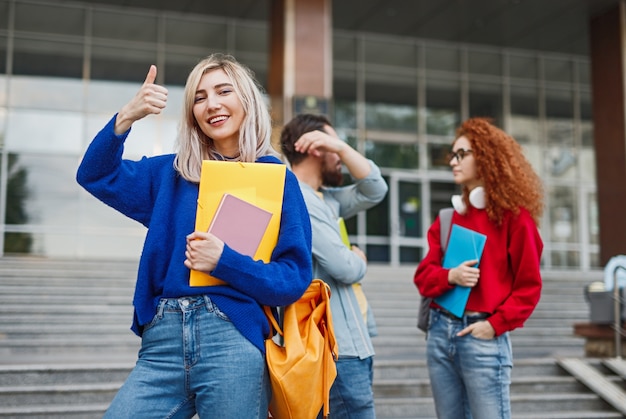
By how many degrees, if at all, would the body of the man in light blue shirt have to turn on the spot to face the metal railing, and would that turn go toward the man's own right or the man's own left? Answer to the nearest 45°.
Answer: approximately 45° to the man's own left

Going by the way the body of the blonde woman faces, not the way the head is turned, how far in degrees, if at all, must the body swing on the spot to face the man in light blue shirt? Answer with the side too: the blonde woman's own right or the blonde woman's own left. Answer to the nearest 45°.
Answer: approximately 135° to the blonde woman's own left

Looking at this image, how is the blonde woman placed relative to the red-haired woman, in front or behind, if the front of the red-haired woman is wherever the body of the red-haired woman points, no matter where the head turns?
in front

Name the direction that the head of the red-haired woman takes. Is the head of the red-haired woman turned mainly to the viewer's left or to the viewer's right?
to the viewer's left

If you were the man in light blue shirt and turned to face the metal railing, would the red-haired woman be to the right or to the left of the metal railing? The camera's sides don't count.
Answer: right

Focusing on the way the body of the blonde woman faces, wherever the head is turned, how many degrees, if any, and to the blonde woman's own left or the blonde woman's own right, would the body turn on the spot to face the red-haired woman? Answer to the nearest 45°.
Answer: approximately 135° to the blonde woman's own left

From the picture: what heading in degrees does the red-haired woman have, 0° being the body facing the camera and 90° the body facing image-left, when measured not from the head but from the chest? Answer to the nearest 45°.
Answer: approximately 45°

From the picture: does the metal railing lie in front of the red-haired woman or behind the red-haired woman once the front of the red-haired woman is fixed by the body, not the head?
behind
